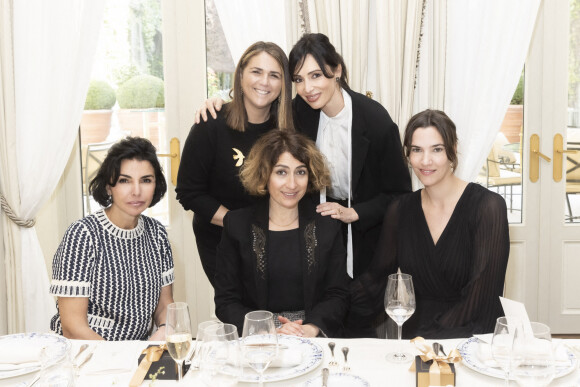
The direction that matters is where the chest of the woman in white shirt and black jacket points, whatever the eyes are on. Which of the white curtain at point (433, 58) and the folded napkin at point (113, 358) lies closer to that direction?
the folded napkin

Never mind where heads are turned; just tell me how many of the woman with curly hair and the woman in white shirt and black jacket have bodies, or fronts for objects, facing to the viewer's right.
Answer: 0

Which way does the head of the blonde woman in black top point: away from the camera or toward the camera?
toward the camera

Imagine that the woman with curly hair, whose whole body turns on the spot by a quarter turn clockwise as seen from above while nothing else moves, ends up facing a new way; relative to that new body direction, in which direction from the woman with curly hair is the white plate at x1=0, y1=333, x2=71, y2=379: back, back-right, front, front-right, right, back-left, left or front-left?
front-left

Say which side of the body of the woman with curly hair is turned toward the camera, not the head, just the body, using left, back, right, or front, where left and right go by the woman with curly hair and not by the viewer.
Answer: front

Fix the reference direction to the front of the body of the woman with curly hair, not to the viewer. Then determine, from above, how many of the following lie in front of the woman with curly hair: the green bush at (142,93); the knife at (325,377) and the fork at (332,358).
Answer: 2

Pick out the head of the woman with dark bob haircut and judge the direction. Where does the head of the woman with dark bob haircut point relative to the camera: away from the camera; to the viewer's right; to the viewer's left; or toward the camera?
toward the camera

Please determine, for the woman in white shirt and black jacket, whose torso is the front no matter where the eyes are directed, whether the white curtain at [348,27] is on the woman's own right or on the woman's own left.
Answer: on the woman's own right

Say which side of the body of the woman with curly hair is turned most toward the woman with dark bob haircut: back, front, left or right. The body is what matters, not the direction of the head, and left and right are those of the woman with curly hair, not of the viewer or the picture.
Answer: right

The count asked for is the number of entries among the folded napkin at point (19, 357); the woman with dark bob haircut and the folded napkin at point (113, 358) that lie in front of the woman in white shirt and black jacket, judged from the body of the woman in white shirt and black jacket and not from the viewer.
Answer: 3

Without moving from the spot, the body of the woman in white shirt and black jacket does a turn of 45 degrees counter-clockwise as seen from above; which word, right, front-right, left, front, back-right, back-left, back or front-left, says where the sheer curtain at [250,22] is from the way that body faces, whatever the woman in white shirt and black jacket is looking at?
back-right

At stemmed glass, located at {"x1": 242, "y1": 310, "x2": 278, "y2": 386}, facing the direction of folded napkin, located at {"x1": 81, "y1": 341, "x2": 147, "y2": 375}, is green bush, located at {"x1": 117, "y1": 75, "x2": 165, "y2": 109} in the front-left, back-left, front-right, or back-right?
front-right

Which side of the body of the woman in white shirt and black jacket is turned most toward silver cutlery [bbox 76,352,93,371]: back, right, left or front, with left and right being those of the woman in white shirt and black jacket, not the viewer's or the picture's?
front

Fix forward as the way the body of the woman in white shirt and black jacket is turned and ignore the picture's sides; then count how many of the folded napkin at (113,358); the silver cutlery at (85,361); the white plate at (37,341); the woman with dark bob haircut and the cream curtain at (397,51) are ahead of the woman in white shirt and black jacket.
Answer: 4

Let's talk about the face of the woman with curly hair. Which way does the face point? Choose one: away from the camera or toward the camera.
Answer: toward the camera

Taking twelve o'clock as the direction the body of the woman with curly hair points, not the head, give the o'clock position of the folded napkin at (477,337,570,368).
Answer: The folded napkin is roughly at 11 o'clock from the woman with curly hair.

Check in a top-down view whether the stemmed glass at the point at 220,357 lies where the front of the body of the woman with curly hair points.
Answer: yes

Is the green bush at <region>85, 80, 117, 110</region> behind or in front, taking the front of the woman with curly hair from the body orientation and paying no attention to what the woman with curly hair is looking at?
behind

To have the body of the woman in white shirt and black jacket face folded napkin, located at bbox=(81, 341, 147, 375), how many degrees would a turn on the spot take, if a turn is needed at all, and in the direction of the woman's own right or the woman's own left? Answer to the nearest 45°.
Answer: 0° — they already face it
